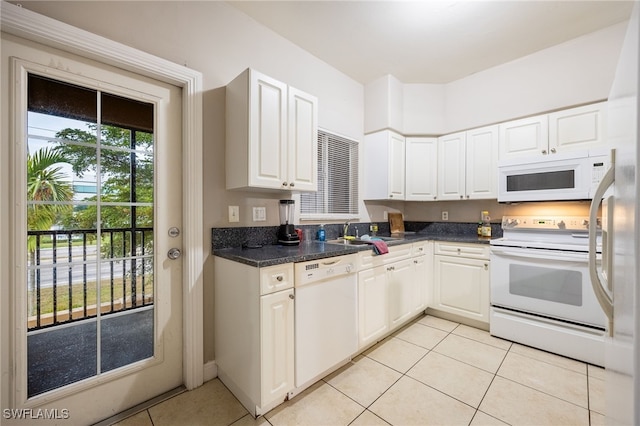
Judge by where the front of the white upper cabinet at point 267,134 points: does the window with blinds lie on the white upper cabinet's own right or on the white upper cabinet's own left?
on the white upper cabinet's own left

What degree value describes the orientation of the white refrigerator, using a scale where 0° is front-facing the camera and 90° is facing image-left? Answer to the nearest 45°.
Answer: approximately 90°

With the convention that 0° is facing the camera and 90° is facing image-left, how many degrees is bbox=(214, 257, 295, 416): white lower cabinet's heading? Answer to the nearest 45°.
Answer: approximately 315°

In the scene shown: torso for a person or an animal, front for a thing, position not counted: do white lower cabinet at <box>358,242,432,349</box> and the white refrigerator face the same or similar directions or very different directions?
very different directions

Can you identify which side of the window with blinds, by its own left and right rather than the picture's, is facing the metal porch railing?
right

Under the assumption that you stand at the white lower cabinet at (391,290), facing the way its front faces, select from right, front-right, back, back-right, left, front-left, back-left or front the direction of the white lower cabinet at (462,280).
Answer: left

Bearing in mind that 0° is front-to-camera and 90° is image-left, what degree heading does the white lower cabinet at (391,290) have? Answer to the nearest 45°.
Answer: approximately 315°

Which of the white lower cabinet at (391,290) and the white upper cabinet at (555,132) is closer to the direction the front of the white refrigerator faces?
the white lower cabinet
